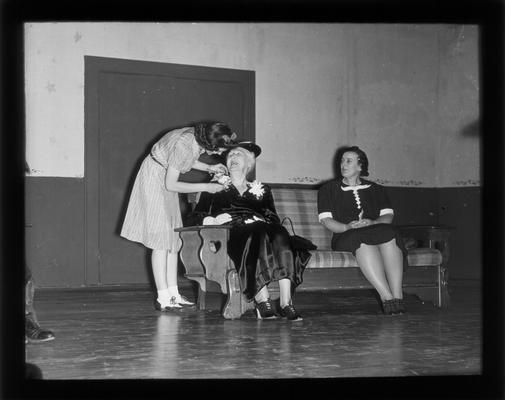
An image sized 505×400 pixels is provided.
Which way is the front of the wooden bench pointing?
toward the camera

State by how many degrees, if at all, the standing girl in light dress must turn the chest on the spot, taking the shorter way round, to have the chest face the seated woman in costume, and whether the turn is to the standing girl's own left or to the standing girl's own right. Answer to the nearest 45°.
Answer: approximately 45° to the standing girl's own right

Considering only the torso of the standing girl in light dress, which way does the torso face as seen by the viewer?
to the viewer's right

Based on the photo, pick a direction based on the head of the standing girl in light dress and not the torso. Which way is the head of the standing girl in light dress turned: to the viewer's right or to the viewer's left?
to the viewer's right

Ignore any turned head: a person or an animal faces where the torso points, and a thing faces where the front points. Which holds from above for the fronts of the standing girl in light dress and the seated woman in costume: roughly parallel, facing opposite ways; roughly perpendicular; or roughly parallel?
roughly perpendicular

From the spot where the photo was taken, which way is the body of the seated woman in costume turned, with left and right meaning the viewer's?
facing the viewer

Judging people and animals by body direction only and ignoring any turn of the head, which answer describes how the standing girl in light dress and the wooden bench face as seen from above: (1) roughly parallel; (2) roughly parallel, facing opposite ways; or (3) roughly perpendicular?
roughly perpendicular

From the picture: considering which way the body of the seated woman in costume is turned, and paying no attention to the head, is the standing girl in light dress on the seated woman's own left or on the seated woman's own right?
on the seated woman's own right
